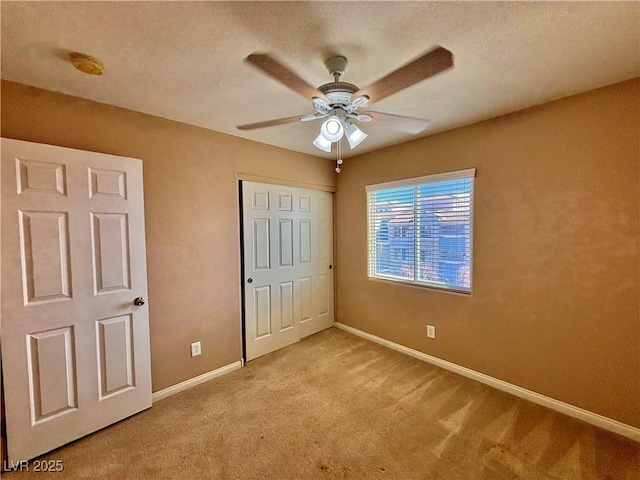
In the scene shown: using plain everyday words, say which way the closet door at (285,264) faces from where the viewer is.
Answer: facing the viewer and to the right of the viewer

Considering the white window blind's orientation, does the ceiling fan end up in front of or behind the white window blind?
in front

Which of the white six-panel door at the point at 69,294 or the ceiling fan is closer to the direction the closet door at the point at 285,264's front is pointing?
the ceiling fan

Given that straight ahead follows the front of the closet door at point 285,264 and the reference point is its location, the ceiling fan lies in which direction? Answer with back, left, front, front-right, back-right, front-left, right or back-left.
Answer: front-right

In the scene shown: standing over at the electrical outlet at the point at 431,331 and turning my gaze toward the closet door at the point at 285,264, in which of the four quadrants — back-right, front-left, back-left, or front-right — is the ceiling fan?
front-left

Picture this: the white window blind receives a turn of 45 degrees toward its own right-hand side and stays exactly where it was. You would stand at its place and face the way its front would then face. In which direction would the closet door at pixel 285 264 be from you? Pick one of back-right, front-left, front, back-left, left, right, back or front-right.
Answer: front

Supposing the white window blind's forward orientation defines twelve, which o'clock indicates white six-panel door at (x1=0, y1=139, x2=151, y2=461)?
The white six-panel door is roughly at 12 o'clock from the white window blind.

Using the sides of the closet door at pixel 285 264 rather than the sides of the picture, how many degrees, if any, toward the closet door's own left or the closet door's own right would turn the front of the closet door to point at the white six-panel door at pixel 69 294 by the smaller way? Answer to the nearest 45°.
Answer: approximately 90° to the closet door's own right

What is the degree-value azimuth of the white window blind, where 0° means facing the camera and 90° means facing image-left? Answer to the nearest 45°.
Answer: approximately 45°

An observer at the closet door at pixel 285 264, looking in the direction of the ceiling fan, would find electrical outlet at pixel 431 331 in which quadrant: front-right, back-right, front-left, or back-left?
front-left
